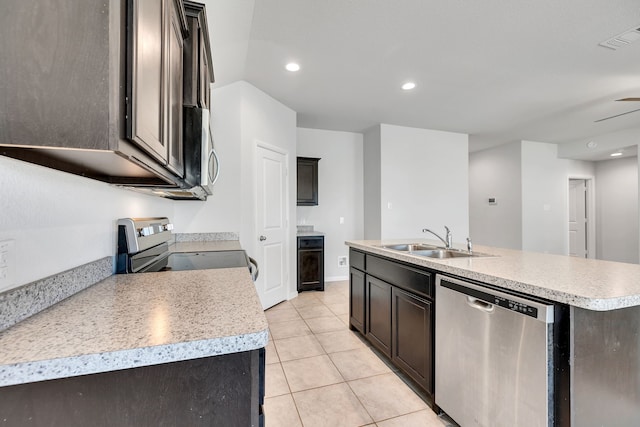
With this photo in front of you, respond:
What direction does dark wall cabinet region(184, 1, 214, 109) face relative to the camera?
to the viewer's right

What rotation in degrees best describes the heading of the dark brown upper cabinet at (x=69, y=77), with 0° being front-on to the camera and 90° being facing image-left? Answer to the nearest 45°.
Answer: approximately 270°

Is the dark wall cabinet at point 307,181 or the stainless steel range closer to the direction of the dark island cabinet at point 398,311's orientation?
the stainless steel range

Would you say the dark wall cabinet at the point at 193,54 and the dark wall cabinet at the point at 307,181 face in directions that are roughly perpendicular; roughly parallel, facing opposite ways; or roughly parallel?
roughly perpendicular

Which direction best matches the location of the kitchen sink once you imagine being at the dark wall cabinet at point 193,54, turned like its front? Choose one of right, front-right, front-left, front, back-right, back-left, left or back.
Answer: front

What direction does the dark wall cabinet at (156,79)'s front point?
to the viewer's right

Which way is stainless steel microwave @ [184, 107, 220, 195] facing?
to the viewer's right

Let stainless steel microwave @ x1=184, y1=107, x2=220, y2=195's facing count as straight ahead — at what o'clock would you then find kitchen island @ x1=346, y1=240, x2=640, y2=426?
The kitchen island is roughly at 1 o'clock from the stainless steel microwave.

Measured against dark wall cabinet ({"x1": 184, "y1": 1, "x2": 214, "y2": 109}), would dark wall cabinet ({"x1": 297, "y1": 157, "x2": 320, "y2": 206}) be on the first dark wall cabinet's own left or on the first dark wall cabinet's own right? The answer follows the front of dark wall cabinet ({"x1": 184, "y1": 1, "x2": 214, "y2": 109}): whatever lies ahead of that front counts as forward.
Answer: on the first dark wall cabinet's own left

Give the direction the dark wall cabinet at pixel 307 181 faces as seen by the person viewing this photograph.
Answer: facing the viewer

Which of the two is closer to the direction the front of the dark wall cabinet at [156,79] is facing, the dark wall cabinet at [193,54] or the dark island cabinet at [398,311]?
the dark island cabinet

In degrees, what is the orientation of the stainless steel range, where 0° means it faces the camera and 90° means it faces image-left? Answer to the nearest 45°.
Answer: approximately 270°
